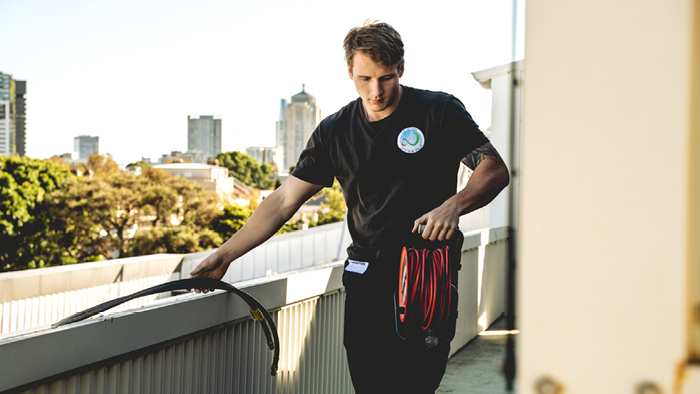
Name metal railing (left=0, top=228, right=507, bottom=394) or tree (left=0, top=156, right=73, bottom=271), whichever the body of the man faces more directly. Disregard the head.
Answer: the metal railing

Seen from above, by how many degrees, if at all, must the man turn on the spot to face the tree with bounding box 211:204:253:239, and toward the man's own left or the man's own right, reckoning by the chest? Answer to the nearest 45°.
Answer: approximately 180°

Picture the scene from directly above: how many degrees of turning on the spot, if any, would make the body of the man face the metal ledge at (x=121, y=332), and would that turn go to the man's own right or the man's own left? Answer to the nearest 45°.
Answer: approximately 45° to the man's own right

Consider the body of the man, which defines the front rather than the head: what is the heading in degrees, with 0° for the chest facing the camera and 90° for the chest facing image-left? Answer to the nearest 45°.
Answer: approximately 0°

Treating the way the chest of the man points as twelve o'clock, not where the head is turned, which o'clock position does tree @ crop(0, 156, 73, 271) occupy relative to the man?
The tree is roughly at 5 o'clock from the man.
